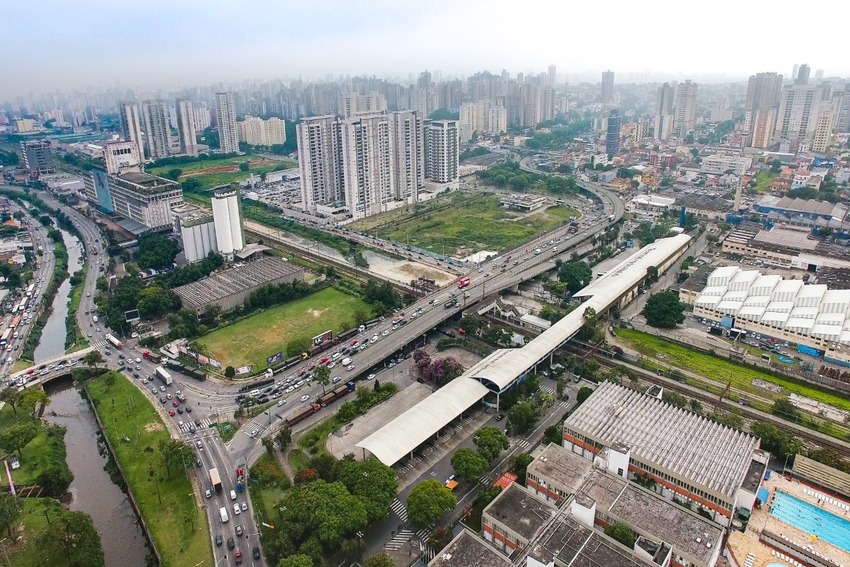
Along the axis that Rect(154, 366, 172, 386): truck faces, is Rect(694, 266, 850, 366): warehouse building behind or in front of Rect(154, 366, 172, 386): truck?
behind

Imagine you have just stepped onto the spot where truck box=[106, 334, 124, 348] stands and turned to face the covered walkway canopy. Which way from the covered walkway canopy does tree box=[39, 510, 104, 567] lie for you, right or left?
right
